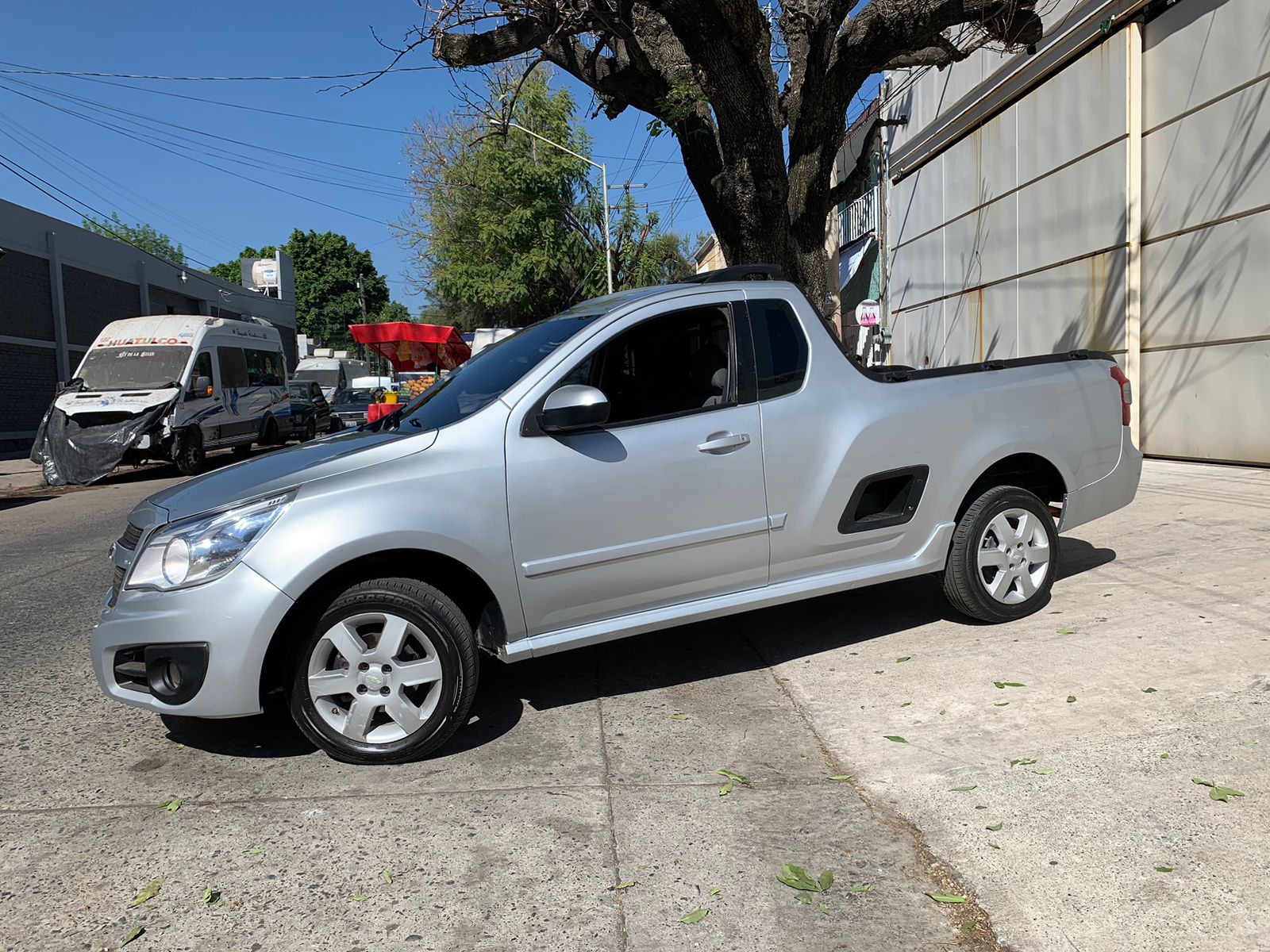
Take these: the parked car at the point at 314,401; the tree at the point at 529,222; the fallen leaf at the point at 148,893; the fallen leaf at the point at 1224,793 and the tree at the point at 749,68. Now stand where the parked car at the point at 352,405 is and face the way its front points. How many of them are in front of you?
4

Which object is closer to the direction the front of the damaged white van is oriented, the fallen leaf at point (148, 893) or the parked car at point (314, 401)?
the fallen leaf

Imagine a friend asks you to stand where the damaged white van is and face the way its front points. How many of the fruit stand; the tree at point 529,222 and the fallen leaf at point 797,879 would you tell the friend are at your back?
2

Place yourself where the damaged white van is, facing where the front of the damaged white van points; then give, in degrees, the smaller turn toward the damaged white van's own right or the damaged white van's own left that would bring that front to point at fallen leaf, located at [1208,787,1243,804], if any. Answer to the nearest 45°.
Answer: approximately 45° to the damaged white van's own left

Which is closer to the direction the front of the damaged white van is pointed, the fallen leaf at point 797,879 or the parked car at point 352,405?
the fallen leaf

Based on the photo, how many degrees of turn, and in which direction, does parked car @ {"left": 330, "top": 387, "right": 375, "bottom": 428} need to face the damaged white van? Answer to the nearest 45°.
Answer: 0° — it already faces it

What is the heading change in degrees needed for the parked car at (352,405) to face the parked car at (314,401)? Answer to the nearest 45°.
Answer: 0° — it already faces it

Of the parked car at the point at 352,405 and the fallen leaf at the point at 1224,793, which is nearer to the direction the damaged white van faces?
the fallen leaf

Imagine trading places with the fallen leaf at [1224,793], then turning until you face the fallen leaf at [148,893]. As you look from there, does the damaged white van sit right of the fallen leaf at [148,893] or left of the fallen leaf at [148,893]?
right

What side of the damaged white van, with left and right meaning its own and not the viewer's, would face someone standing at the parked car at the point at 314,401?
back

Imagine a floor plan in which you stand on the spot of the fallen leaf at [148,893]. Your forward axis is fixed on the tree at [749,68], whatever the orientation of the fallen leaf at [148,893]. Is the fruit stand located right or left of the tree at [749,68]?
left

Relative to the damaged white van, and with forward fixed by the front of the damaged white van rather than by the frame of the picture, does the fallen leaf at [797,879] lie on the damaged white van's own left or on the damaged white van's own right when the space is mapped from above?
on the damaged white van's own left
